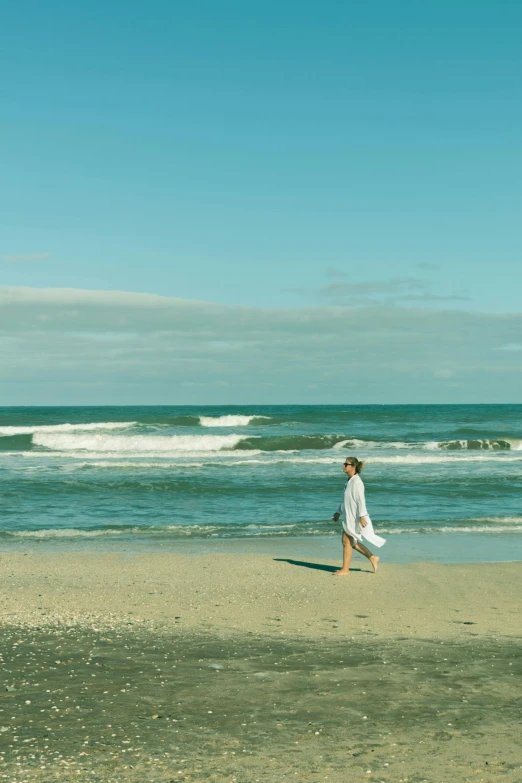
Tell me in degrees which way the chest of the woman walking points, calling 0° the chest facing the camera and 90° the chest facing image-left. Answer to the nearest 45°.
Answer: approximately 90°

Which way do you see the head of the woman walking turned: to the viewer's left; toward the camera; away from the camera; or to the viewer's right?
to the viewer's left
